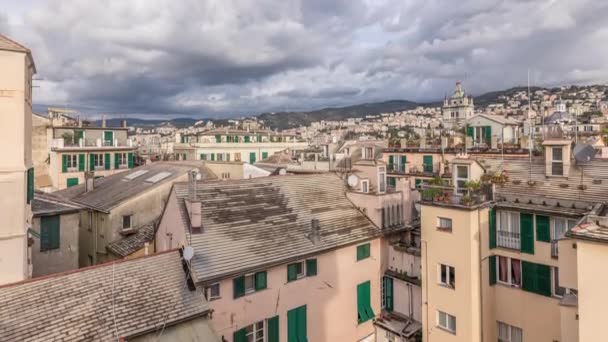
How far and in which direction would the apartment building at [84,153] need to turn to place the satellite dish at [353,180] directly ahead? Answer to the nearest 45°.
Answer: approximately 45° to its left

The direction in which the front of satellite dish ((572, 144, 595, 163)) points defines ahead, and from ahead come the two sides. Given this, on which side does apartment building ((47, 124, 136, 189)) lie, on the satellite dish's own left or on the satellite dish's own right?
on the satellite dish's own right

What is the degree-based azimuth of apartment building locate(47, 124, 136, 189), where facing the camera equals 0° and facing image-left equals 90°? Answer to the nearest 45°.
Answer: approximately 0°

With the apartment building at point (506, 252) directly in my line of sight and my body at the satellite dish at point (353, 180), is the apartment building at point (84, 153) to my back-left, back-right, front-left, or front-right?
back-right

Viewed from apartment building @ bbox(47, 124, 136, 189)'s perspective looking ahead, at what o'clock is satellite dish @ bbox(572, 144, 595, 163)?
The satellite dish is roughly at 11 o'clock from the apartment building.
